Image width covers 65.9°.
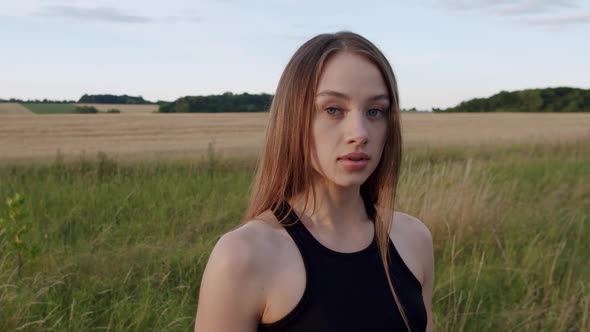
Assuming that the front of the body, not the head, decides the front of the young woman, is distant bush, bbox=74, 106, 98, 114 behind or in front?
behind

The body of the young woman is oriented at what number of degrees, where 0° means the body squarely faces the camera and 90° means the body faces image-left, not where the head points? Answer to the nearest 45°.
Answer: approximately 315°
